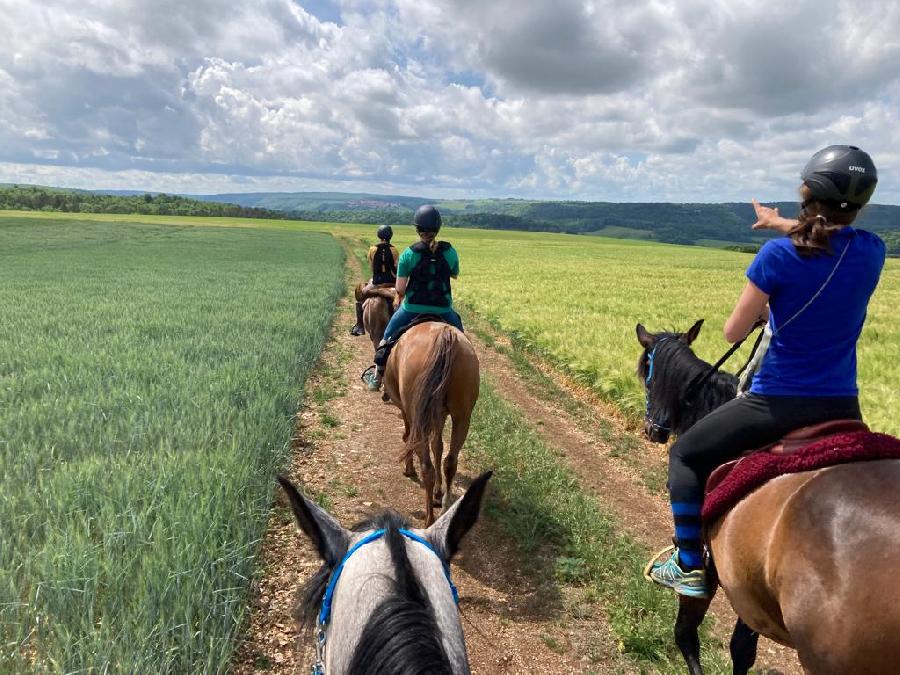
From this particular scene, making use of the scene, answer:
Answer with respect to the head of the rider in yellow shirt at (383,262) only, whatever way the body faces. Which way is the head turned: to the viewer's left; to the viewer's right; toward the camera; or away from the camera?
away from the camera

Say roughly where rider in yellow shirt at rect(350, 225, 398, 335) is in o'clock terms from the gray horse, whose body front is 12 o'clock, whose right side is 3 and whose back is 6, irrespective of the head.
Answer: The rider in yellow shirt is roughly at 12 o'clock from the gray horse.

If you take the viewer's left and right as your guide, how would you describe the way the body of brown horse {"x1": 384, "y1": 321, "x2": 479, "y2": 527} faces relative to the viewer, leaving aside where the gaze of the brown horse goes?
facing away from the viewer

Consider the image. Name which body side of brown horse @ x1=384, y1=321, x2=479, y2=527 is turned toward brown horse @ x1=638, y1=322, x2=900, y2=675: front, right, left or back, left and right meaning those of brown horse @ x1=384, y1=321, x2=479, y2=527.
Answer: back

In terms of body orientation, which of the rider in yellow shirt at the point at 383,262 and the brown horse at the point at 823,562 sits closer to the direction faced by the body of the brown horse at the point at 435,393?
the rider in yellow shirt

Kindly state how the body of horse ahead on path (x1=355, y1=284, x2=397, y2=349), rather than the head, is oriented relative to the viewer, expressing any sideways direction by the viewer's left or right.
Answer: facing away from the viewer

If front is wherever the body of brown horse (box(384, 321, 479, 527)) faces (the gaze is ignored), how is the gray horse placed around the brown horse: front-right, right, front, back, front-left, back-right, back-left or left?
back

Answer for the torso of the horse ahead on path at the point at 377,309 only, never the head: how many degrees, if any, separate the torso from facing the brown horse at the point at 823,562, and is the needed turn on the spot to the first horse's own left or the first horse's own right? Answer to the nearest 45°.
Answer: approximately 180°

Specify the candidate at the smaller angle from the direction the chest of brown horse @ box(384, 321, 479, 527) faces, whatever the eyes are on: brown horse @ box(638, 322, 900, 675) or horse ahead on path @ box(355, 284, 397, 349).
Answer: the horse ahead on path

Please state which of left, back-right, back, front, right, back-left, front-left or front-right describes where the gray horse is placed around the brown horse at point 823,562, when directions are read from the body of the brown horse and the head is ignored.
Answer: left

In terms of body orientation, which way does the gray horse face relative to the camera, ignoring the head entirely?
away from the camera

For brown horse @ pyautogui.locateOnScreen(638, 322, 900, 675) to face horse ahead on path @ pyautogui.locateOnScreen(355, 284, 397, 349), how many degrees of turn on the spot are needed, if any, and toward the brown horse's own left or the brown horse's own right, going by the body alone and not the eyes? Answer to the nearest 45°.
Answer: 0° — it already faces it

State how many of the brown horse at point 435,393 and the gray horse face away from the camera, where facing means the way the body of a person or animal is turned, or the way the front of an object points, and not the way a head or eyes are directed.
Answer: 2

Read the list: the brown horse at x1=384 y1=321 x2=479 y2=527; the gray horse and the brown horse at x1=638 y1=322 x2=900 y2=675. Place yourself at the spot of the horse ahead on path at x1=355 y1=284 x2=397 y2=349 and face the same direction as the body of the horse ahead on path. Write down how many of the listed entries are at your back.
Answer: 3
